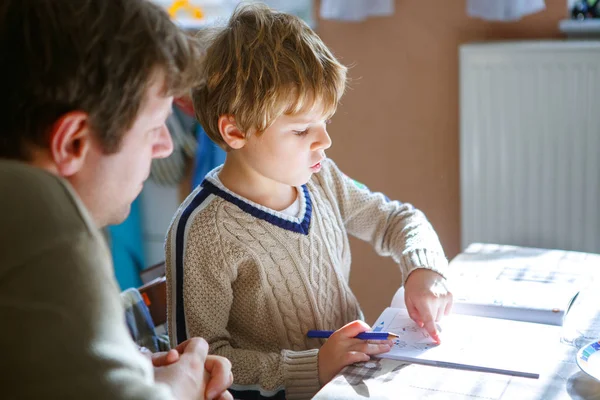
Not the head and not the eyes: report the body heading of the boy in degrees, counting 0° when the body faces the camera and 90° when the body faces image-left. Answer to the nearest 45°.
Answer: approximately 315°

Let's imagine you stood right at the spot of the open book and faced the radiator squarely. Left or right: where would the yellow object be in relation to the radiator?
left

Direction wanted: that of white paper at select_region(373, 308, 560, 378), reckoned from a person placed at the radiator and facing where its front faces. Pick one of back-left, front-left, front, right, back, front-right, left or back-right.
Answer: front

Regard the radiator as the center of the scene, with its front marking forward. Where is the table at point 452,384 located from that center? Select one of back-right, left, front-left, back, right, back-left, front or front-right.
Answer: front

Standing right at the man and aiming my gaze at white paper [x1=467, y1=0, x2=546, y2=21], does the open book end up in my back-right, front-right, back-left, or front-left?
front-right

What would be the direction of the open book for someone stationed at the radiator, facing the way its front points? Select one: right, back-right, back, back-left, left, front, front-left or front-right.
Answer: front

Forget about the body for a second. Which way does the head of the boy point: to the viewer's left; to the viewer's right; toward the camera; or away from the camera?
to the viewer's right

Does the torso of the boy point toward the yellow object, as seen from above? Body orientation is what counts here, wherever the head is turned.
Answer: no

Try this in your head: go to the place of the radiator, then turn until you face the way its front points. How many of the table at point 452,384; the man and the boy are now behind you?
0

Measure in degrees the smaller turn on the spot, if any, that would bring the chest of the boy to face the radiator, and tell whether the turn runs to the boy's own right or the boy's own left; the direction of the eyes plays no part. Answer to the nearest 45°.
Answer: approximately 90° to the boy's own left

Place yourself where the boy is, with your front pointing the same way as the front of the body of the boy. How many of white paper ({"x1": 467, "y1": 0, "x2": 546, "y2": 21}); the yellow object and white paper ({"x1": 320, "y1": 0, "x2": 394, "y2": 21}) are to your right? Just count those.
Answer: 0

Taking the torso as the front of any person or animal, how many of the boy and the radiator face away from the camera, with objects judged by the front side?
0

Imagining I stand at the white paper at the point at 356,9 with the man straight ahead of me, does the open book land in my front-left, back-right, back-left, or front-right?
front-left

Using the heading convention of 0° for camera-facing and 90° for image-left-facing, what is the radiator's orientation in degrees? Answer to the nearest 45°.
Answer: approximately 0°

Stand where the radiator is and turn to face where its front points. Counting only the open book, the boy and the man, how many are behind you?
0
